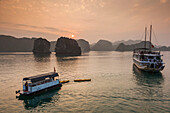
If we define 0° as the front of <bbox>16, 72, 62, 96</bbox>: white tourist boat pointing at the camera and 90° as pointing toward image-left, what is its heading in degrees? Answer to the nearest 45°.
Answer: approximately 45°
